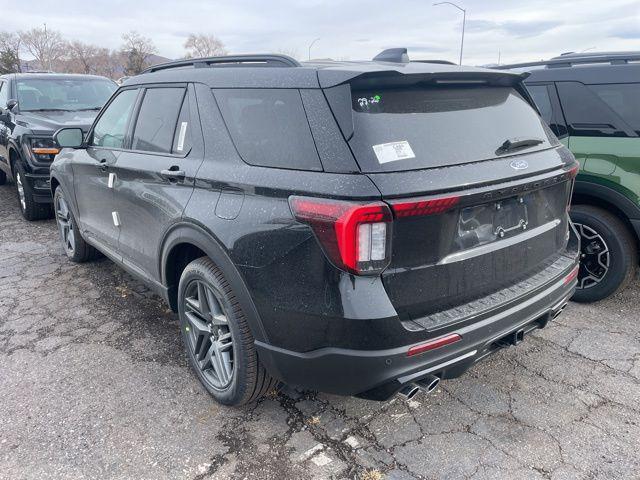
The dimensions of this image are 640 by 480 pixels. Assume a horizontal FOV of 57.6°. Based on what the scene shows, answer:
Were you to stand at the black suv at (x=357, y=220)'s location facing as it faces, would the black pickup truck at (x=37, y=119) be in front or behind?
in front

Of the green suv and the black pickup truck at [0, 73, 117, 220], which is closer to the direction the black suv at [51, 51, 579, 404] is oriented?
the black pickup truck

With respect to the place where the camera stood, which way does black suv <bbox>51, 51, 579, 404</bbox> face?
facing away from the viewer and to the left of the viewer

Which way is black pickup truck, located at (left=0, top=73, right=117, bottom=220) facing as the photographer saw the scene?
facing the viewer and to the right of the viewer

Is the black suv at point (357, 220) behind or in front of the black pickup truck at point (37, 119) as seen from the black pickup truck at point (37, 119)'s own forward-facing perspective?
in front

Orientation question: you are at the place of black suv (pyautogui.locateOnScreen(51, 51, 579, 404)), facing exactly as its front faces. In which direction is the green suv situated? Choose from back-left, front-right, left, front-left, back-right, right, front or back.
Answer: right

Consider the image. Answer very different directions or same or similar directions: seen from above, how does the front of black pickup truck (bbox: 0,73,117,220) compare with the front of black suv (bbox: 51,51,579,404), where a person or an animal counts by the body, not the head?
very different directions
